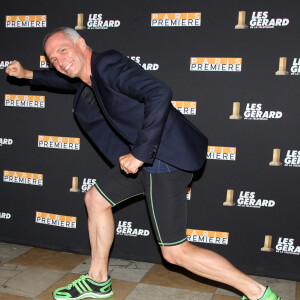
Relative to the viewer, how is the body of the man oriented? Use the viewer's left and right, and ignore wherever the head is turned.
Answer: facing the viewer and to the left of the viewer
